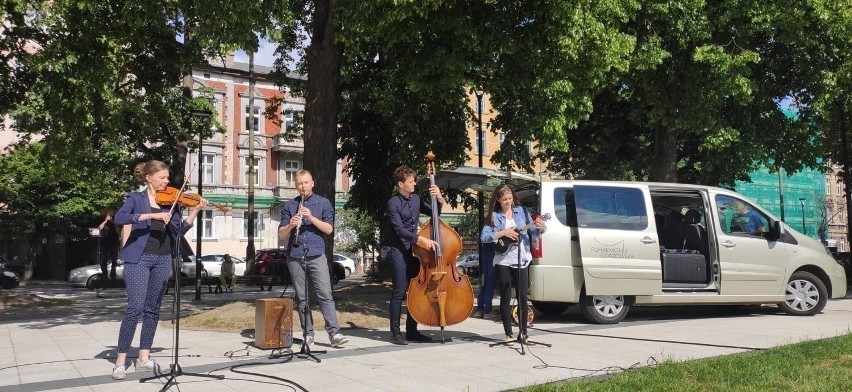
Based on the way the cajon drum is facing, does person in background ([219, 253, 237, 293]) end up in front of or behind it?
behind

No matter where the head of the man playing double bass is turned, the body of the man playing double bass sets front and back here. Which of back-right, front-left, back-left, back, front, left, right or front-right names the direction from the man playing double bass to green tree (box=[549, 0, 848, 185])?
left

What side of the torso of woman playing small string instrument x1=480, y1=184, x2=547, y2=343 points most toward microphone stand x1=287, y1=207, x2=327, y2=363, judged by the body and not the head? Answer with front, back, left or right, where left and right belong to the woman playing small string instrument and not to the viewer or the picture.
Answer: right

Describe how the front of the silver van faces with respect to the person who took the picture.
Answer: facing to the right of the viewer

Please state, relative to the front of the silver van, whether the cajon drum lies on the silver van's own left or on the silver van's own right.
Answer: on the silver van's own right

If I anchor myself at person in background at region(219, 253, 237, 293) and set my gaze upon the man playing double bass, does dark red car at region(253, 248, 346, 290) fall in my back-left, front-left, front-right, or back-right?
back-left

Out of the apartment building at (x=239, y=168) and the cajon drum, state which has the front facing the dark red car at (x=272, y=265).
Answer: the apartment building

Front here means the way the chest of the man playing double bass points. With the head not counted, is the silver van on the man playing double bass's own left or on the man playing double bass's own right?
on the man playing double bass's own left

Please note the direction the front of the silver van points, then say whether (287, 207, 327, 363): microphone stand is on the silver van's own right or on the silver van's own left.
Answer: on the silver van's own right

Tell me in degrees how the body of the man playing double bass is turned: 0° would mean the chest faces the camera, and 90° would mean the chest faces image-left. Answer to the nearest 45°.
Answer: approximately 315°

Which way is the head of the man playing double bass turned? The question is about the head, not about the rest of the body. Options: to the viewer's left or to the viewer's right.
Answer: to the viewer's right

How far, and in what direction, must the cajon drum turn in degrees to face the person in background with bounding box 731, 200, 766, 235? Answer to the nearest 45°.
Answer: approximately 90° to its left

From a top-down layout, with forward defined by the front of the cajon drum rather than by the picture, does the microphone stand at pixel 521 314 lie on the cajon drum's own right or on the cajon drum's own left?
on the cajon drum's own left

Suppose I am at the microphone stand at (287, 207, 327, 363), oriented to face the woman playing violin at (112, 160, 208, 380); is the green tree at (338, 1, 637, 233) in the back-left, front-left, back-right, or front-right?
back-right
